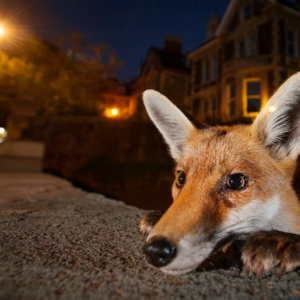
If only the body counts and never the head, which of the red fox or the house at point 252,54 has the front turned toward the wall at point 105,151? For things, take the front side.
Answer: the house

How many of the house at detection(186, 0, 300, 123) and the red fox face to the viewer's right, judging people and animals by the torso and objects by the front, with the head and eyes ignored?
0

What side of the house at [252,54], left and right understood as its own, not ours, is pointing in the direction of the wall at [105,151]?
front

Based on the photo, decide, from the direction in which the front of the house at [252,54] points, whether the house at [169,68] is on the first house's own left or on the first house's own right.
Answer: on the first house's own right

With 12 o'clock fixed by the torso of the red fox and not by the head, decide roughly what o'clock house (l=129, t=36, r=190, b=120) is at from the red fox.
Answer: The house is roughly at 4 o'clock from the red fox.

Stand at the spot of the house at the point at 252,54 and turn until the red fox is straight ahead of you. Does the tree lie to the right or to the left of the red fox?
right

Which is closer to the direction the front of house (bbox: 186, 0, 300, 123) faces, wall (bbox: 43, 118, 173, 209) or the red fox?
the wall

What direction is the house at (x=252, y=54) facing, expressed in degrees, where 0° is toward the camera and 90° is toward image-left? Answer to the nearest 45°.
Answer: approximately 45°

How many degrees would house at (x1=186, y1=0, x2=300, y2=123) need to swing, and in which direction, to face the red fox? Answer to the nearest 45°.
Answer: approximately 45° to its left

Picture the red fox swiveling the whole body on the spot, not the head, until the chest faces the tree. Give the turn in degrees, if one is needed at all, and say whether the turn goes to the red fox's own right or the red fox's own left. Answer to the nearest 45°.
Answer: approximately 90° to the red fox's own right
